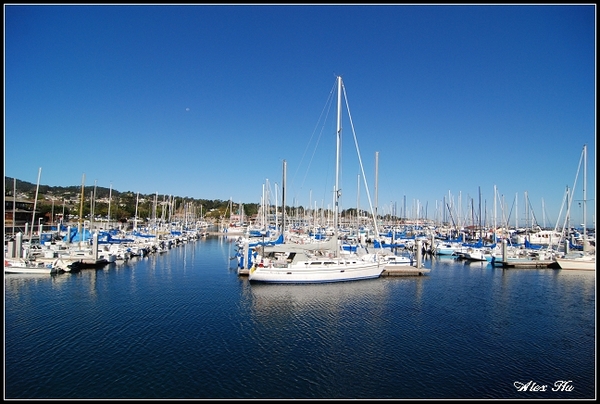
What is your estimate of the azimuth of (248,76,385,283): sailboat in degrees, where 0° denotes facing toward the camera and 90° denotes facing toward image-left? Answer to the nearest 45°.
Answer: approximately 270°

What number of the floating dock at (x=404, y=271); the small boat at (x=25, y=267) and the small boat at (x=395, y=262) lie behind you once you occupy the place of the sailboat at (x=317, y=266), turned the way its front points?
1

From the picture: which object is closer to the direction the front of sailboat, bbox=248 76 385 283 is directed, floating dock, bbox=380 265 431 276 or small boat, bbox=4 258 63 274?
the floating dock

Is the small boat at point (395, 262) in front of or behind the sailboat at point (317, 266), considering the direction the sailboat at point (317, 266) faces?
in front
